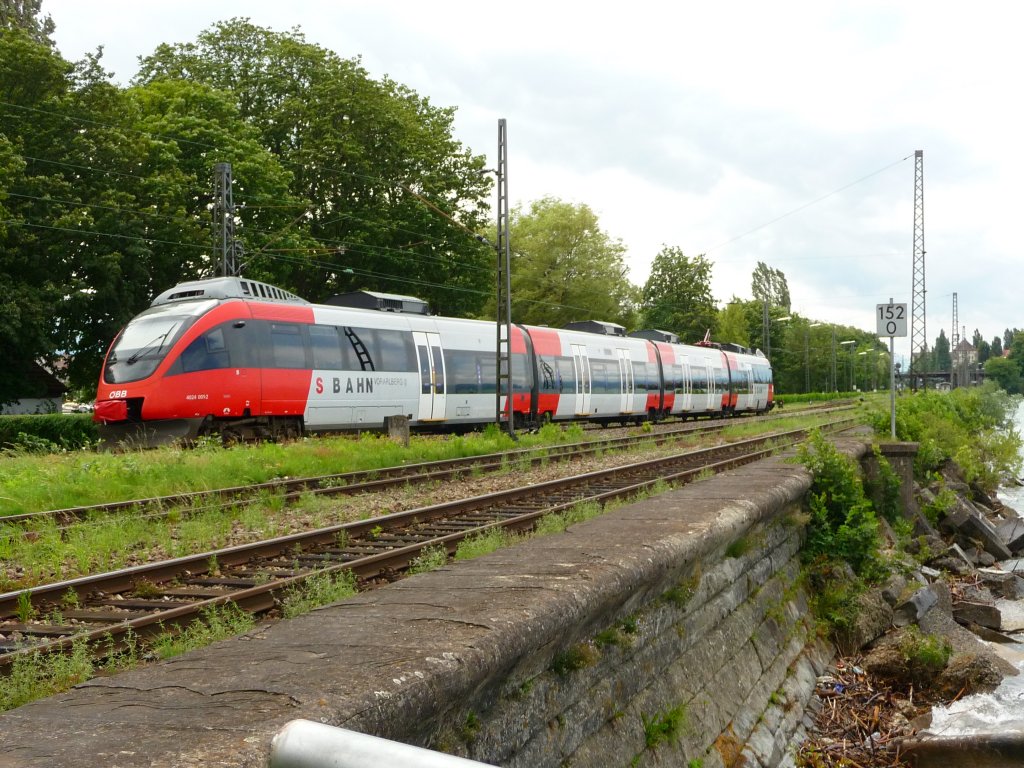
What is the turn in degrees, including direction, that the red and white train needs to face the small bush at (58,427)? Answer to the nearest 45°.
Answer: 0° — it already faces it

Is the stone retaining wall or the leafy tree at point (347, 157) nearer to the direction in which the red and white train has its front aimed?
the stone retaining wall

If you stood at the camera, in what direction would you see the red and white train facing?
facing the viewer and to the left of the viewer

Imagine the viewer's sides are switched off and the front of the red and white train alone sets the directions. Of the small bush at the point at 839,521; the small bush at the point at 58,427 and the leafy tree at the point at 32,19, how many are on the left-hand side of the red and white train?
1

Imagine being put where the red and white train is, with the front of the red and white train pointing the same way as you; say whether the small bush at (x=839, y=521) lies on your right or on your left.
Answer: on your left

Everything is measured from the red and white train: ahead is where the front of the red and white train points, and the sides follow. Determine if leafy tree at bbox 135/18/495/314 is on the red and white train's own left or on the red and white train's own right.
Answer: on the red and white train's own right

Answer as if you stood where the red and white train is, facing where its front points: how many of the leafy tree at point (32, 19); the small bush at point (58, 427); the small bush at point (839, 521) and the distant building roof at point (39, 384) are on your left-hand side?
1

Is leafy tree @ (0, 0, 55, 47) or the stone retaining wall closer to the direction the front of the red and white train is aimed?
the stone retaining wall

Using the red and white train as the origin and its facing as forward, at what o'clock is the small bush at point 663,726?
The small bush is roughly at 10 o'clock from the red and white train.

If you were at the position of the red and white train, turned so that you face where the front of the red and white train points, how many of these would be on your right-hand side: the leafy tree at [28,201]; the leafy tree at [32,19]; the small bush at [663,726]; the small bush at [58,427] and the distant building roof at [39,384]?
4

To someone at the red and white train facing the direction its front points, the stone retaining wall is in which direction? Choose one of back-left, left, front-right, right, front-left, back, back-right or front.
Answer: front-left
